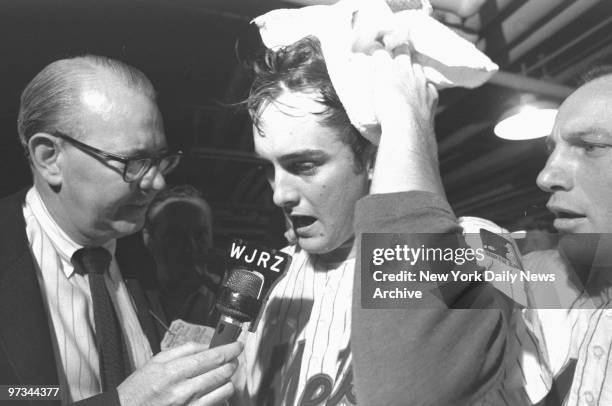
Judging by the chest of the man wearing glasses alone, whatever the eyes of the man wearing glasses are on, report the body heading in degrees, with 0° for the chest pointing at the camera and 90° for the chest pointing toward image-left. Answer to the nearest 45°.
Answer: approximately 315°

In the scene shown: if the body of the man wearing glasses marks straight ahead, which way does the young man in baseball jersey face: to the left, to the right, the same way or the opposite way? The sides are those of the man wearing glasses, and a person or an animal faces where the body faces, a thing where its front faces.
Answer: to the right

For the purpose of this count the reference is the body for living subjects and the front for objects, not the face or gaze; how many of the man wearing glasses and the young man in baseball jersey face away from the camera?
0

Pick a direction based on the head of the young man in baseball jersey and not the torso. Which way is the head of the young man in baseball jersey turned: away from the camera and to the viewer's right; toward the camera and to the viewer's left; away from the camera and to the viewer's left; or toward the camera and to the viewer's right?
toward the camera and to the viewer's left

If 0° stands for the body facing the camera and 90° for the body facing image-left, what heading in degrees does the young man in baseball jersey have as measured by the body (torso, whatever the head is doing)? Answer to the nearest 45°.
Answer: approximately 45°
